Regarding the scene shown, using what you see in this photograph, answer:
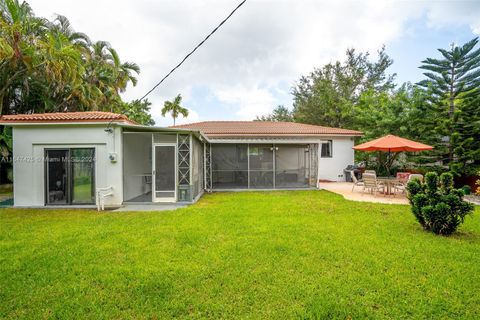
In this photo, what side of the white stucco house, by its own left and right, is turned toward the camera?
back

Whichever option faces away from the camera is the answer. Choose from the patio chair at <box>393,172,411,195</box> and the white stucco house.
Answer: the white stucco house

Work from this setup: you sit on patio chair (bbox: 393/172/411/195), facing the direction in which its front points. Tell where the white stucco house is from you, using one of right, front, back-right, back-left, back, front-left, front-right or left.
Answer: front

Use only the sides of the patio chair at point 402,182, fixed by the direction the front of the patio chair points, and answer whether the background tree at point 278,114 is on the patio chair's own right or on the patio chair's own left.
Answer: on the patio chair's own right

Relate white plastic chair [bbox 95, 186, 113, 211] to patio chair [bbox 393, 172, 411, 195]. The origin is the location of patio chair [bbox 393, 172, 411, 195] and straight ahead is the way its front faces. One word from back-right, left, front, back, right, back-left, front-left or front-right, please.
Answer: front

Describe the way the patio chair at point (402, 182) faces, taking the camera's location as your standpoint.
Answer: facing the viewer and to the left of the viewer

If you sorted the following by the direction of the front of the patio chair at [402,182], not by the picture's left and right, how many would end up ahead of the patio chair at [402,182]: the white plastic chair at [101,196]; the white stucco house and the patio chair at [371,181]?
3

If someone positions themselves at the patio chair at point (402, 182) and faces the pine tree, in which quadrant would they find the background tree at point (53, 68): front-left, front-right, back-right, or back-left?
back-left

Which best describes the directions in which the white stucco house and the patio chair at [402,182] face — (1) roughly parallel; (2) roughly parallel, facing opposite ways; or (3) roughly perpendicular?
roughly perpendicular

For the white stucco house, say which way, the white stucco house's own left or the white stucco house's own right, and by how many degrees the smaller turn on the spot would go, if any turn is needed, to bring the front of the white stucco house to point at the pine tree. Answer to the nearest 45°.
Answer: approximately 90° to the white stucco house's own right

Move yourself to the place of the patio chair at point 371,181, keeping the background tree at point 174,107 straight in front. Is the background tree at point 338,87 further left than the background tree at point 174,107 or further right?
right

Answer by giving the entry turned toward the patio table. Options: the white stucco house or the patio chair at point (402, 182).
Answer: the patio chair
